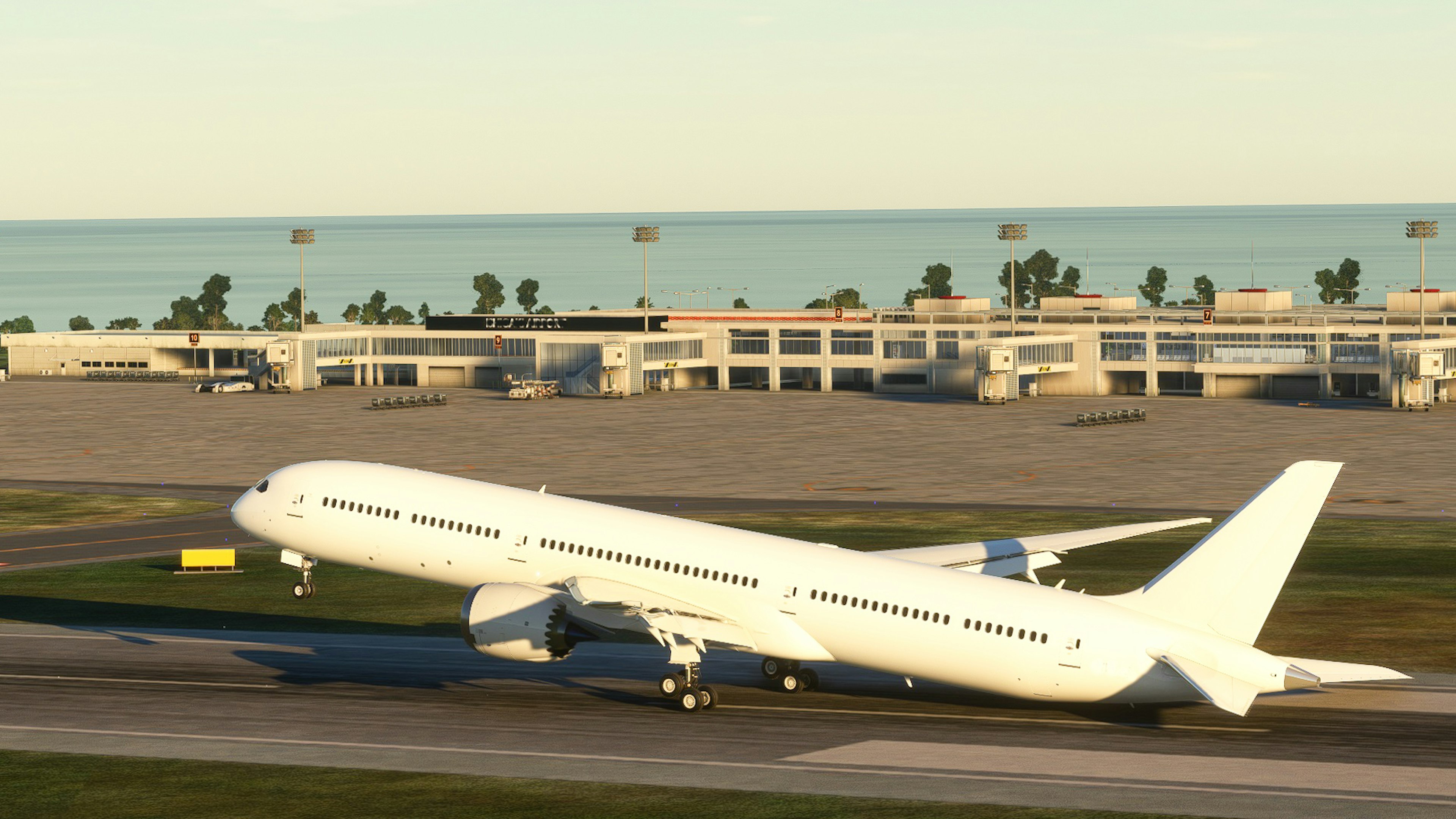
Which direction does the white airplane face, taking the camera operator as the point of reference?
facing away from the viewer and to the left of the viewer
